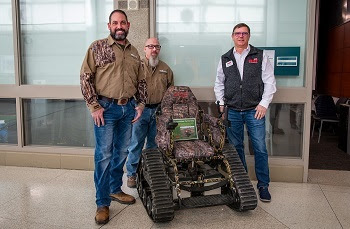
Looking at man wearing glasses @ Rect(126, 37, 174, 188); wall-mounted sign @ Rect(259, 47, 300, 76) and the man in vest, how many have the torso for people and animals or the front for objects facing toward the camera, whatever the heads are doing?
3

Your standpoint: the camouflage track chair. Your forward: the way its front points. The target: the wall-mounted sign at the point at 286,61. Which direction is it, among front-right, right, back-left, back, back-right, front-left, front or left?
left

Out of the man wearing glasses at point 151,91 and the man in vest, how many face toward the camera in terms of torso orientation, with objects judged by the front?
2

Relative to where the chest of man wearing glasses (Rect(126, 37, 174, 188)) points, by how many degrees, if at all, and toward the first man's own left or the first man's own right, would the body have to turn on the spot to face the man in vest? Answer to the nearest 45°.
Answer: approximately 90° to the first man's own left

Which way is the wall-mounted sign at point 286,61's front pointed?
toward the camera

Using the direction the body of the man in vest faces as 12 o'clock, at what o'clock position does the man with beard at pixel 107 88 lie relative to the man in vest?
The man with beard is roughly at 2 o'clock from the man in vest.

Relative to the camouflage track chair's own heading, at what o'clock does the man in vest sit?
The man in vest is roughly at 9 o'clock from the camouflage track chair.

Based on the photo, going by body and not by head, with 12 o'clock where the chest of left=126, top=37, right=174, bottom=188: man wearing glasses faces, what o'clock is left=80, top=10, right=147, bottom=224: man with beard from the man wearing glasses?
The man with beard is roughly at 1 o'clock from the man wearing glasses.

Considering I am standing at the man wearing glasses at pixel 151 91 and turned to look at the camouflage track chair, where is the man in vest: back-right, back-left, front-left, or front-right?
front-left

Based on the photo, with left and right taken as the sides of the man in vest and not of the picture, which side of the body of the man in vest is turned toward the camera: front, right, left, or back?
front

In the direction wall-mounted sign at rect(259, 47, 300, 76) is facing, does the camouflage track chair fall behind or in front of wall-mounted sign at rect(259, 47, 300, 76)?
in front

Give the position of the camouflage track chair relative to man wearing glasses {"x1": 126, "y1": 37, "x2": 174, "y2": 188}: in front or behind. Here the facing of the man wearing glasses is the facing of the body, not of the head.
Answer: in front

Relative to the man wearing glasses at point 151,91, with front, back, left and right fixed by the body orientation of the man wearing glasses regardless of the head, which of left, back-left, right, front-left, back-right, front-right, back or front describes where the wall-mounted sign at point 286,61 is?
left

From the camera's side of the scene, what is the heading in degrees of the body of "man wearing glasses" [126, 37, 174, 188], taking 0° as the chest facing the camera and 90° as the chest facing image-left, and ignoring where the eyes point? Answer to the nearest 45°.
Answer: approximately 0°

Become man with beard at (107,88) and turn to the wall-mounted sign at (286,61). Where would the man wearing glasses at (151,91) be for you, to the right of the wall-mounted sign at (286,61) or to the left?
left

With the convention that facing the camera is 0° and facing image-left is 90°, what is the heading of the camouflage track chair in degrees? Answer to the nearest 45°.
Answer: approximately 315°
